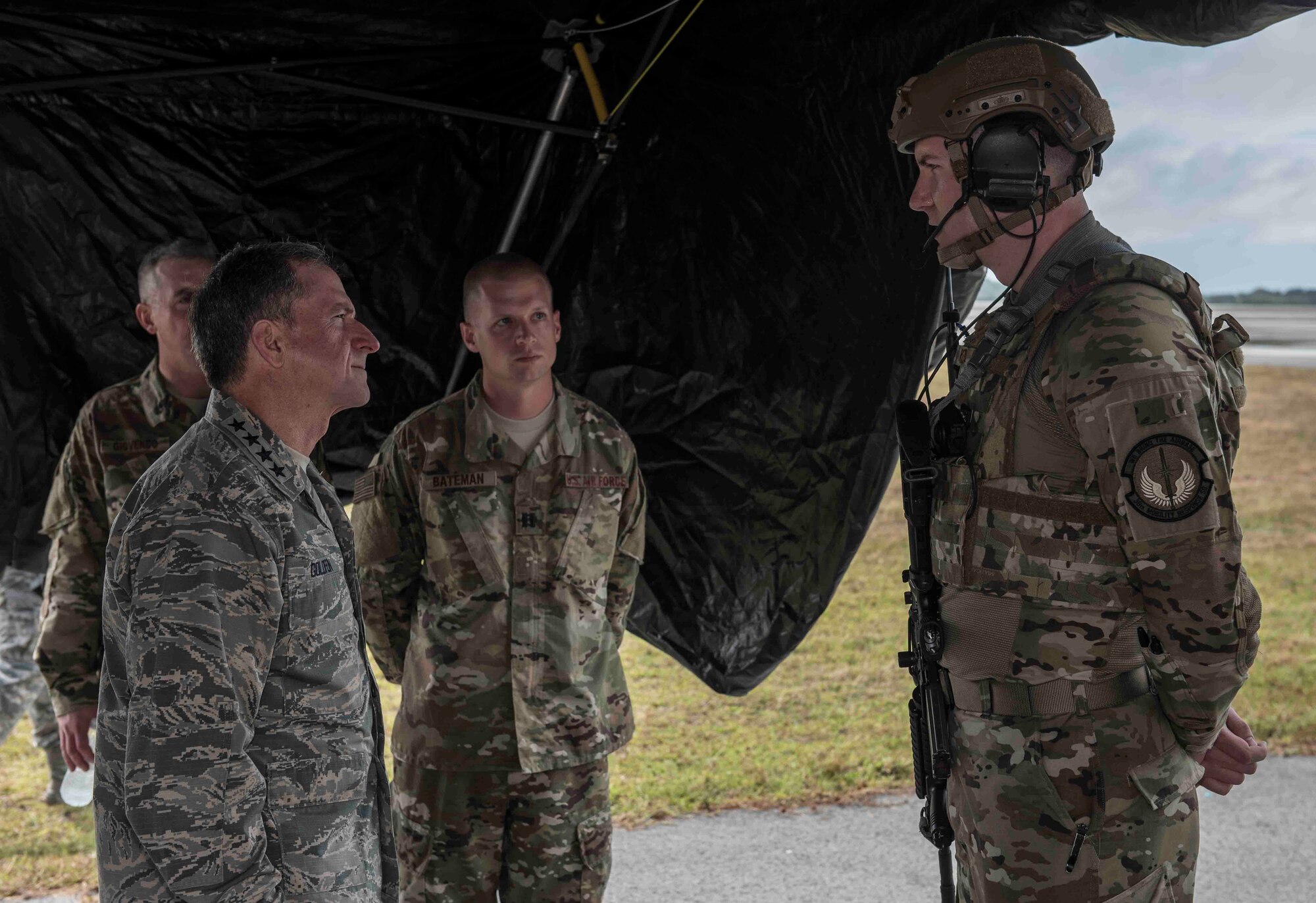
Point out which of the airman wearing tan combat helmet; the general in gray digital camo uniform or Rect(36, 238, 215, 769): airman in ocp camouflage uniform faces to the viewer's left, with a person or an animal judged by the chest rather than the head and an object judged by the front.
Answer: the airman wearing tan combat helmet

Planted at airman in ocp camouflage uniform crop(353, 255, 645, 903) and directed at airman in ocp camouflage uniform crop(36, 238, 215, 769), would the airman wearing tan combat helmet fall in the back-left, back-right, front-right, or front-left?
back-left

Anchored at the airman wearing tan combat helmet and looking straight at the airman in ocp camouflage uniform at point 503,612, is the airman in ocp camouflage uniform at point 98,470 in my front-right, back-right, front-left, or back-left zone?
front-left

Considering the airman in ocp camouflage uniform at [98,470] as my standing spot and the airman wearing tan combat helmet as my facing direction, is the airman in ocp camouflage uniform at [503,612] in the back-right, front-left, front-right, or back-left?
front-left

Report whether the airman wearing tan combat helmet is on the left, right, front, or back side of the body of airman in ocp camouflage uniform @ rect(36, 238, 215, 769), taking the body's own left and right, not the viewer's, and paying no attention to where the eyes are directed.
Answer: front

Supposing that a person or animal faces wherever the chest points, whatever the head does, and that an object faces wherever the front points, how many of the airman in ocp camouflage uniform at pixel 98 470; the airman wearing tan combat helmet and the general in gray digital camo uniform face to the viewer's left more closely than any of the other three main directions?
1

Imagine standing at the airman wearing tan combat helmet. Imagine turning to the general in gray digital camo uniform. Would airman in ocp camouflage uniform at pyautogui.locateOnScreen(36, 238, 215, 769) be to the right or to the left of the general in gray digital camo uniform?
right

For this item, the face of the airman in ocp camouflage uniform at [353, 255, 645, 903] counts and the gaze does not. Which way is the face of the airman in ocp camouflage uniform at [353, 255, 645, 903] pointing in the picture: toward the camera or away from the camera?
toward the camera

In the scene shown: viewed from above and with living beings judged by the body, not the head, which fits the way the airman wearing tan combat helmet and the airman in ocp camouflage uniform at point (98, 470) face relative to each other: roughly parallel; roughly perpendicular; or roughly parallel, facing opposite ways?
roughly parallel, facing opposite ways

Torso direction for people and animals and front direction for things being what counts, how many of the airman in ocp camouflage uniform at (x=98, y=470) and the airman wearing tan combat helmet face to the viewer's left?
1

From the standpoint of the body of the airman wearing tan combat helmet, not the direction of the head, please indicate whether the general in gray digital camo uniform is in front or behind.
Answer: in front

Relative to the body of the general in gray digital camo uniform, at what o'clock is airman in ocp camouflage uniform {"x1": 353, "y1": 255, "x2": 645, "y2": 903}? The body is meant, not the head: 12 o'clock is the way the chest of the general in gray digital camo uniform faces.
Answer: The airman in ocp camouflage uniform is roughly at 10 o'clock from the general in gray digital camo uniform.

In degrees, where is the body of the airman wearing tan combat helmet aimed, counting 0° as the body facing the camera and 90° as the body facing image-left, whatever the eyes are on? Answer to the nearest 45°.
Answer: approximately 90°

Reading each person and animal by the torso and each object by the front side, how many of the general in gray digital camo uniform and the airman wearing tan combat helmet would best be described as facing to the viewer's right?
1

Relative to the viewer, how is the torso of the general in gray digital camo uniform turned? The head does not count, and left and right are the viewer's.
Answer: facing to the right of the viewer

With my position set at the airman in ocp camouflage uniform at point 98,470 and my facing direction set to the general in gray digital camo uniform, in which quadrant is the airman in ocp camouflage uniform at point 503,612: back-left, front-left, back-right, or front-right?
front-left

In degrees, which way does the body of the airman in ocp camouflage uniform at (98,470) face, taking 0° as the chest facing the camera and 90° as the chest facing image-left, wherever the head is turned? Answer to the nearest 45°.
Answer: approximately 315°

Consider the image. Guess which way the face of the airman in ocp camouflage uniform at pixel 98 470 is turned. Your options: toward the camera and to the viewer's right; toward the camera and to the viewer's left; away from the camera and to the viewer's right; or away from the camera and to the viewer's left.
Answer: toward the camera and to the viewer's right
